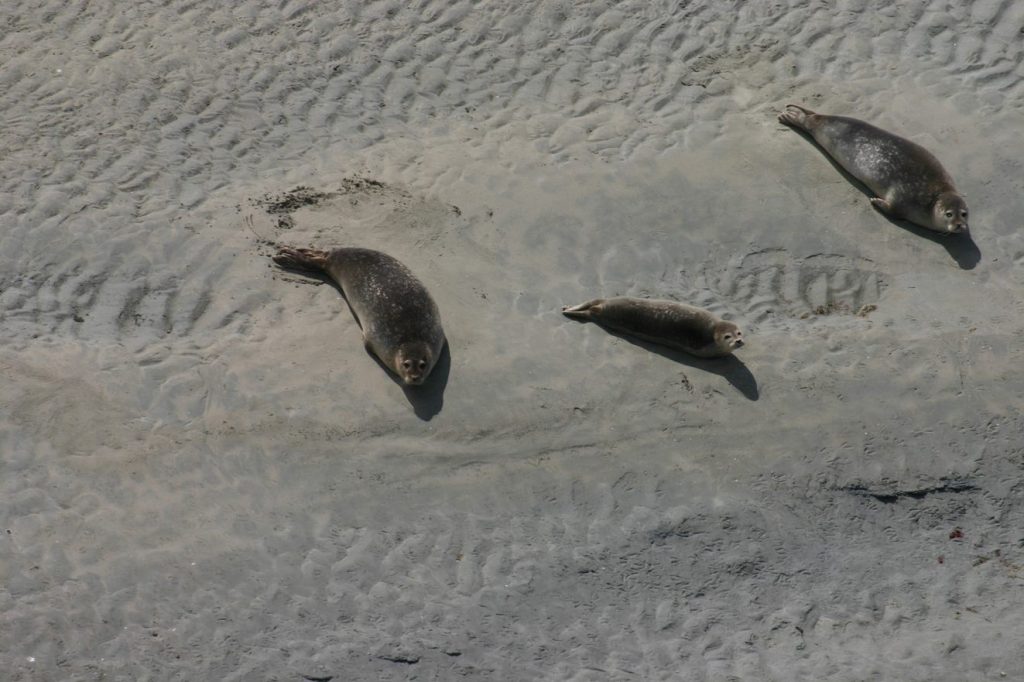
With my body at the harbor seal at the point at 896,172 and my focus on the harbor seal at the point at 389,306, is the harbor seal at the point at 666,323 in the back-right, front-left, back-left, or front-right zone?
front-left

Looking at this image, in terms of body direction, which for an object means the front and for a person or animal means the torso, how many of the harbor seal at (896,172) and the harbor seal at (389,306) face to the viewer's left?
0

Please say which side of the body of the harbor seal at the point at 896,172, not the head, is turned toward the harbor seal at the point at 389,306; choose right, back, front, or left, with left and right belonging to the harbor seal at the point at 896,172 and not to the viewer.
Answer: right

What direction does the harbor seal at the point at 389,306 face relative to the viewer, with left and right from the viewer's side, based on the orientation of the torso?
facing the viewer and to the right of the viewer

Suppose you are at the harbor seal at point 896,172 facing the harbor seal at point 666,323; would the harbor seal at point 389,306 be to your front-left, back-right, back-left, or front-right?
front-right

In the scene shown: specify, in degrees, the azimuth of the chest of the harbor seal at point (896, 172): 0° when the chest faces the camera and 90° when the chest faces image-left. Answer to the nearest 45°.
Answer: approximately 315°

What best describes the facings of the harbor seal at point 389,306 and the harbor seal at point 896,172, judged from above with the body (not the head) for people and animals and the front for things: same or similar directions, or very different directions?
same or similar directions

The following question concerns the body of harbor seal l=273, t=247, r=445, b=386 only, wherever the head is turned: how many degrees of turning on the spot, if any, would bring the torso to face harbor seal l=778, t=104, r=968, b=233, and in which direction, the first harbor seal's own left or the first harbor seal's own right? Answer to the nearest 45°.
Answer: approximately 45° to the first harbor seal's own left

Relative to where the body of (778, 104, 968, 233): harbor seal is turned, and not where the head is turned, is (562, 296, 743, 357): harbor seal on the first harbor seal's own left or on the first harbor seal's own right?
on the first harbor seal's own right
